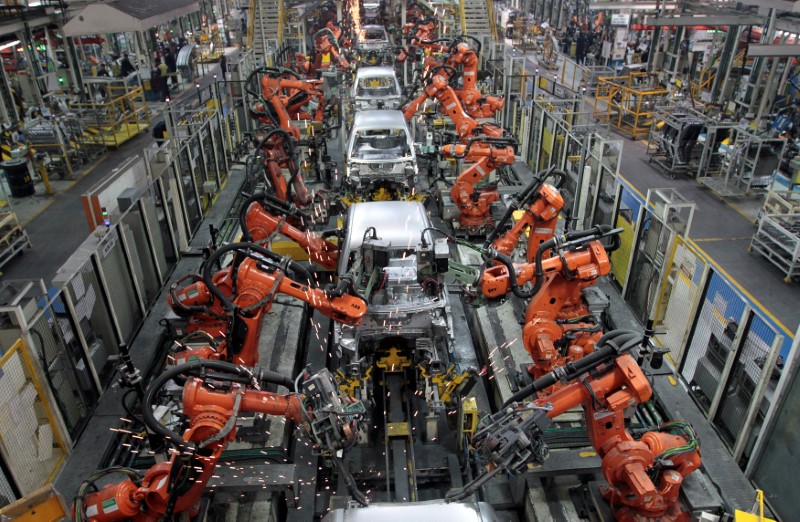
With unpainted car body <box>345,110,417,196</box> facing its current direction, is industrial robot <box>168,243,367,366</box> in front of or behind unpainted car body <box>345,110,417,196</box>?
in front

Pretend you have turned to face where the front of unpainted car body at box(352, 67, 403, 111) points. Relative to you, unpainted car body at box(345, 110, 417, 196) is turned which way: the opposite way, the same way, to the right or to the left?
the same way

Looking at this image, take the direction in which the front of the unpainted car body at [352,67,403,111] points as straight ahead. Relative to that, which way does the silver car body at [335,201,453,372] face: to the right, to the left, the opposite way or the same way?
the same way

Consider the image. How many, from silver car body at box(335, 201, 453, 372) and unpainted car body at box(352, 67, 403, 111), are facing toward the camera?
2

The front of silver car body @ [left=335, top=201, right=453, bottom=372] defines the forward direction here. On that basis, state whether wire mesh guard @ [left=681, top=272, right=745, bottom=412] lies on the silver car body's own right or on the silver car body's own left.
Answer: on the silver car body's own left

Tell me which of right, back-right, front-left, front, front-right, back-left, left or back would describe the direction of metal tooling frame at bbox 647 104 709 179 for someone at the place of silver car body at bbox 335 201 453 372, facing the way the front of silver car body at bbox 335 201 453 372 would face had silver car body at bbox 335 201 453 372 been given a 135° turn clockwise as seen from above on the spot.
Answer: right

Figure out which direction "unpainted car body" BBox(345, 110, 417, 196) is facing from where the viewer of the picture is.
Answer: facing the viewer

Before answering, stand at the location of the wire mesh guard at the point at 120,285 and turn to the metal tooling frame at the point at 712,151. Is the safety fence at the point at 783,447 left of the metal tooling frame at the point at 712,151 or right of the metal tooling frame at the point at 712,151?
right

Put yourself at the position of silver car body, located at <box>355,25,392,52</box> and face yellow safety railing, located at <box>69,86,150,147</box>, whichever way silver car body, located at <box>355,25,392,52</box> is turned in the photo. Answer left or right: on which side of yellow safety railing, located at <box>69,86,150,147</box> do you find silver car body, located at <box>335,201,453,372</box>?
left

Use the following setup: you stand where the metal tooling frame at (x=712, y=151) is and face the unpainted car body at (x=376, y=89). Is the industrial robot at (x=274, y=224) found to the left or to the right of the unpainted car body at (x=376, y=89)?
left

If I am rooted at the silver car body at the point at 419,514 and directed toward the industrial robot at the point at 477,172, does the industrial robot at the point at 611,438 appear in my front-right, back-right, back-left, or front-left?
front-right

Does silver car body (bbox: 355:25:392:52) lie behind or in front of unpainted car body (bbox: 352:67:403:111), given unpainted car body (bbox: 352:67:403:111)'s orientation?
behind

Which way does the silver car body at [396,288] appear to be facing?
toward the camera

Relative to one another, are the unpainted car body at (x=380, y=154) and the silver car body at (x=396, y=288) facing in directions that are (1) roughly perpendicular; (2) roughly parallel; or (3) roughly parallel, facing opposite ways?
roughly parallel

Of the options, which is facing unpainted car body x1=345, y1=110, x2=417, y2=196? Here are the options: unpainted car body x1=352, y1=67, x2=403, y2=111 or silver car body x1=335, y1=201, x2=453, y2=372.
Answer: unpainted car body x1=352, y1=67, x2=403, y2=111

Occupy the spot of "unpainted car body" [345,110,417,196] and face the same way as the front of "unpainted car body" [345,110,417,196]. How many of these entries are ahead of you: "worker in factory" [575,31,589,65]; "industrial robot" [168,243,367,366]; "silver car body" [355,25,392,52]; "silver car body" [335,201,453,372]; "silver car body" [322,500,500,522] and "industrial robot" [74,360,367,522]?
4

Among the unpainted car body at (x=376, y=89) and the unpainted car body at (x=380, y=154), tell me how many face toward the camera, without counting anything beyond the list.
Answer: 2
